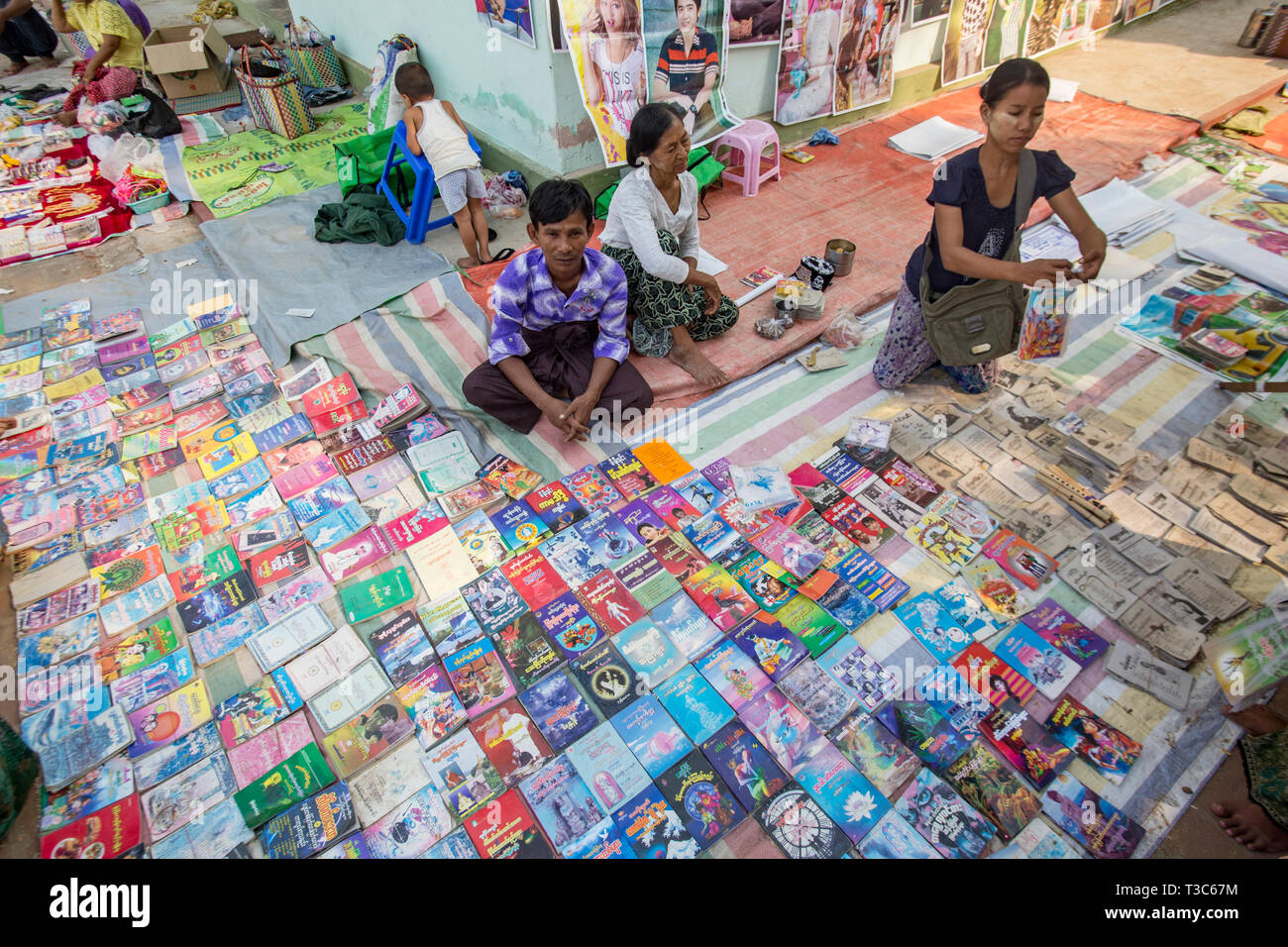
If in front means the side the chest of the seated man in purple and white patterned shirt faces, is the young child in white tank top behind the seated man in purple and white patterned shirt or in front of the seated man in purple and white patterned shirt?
behind

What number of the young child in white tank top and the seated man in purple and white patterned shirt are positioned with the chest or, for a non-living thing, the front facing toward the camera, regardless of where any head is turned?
1

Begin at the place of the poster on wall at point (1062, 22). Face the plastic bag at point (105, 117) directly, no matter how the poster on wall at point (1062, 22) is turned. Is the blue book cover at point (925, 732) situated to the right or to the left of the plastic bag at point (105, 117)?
left

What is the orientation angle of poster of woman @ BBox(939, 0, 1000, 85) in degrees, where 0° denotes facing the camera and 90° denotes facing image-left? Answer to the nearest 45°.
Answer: approximately 315°

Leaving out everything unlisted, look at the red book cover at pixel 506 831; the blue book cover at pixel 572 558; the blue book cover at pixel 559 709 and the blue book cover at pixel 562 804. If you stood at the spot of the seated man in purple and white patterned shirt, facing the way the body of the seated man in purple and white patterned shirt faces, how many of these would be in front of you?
4

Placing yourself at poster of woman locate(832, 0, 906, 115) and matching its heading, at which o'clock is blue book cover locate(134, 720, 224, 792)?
The blue book cover is roughly at 2 o'clock from the poster of woman.

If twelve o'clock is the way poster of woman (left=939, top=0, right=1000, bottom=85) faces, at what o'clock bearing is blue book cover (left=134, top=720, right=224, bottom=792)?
The blue book cover is roughly at 2 o'clock from the poster of woman.

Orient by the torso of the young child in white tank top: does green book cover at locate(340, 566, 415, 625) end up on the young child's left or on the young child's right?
on the young child's left

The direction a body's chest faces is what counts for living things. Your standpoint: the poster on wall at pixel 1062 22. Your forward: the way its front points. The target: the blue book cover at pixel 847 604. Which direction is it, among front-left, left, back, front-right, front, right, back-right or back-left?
front-right

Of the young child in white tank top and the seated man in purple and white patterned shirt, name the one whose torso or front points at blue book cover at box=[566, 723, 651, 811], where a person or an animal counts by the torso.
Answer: the seated man in purple and white patterned shirt

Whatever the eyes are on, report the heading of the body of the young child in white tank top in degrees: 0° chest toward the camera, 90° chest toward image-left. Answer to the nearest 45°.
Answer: approximately 135°

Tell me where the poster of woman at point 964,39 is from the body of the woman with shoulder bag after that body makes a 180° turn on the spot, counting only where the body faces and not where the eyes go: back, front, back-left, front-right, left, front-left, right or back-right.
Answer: front-right

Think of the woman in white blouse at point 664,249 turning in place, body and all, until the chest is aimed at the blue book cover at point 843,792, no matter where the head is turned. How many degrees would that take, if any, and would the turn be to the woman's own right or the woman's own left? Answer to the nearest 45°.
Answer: approximately 45° to the woman's own right

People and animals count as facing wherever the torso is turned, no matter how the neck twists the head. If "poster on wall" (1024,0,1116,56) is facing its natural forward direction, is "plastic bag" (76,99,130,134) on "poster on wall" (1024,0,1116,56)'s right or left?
on its right

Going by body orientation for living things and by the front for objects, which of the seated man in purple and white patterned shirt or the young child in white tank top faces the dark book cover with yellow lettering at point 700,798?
the seated man in purple and white patterned shirt
